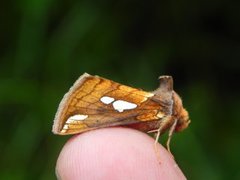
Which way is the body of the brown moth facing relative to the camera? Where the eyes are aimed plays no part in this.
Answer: to the viewer's right
